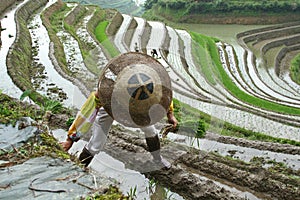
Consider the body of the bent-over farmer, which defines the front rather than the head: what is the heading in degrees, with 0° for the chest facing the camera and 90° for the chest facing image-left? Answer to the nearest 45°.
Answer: approximately 0°
